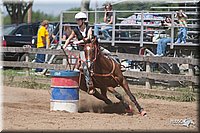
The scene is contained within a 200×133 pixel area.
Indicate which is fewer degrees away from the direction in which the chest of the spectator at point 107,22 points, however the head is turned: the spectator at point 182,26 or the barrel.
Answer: the barrel

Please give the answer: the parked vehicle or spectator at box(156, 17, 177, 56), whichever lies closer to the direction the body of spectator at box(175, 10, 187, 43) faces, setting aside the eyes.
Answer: the spectator

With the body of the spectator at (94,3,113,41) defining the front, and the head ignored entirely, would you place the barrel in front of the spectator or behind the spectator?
in front

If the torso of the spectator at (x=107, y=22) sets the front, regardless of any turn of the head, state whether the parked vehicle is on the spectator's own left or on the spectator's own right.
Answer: on the spectator's own right

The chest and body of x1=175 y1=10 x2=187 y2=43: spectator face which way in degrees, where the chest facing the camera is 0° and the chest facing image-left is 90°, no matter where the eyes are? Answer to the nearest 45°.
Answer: approximately 45°

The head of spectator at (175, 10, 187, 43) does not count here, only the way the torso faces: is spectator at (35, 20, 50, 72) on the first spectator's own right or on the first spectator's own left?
on the first spectator's own right

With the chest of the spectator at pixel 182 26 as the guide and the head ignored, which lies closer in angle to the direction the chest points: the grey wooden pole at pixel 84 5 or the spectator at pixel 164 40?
the spectator

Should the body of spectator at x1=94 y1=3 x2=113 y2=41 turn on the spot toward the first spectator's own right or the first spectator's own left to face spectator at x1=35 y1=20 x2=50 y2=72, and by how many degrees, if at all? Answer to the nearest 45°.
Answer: approximately 45° to the first spectator's own right

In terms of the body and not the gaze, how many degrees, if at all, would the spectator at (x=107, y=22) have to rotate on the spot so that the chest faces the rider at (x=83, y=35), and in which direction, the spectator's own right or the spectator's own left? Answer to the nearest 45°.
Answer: approximately 45° to the spectator's own left
